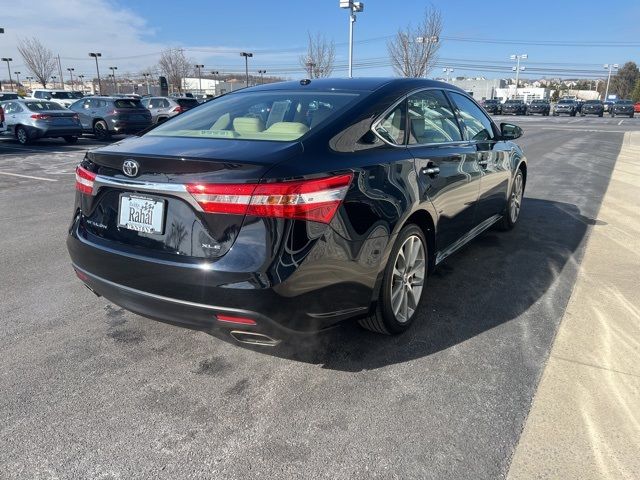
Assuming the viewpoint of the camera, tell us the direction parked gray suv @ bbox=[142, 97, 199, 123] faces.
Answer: facing away from the viewer and to the left of the viewer

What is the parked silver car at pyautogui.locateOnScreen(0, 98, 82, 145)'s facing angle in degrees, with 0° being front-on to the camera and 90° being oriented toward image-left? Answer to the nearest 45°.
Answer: approximately 135°

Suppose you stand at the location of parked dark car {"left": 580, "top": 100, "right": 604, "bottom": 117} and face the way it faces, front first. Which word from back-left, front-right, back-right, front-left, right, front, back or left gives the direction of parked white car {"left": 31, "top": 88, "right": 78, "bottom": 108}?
front-right

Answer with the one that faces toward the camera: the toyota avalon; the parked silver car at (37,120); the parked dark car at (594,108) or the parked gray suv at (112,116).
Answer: the parked dark car

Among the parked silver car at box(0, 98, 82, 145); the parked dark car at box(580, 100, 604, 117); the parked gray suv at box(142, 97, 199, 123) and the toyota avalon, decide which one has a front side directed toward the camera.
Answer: the parked dark car

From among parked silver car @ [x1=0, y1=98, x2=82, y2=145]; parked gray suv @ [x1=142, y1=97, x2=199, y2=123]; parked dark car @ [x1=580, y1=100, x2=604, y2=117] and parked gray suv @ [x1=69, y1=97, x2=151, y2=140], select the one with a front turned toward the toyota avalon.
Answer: the parked dark car

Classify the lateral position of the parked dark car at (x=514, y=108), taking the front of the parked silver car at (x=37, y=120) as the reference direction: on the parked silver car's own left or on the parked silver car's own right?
on the parked silver car's own right

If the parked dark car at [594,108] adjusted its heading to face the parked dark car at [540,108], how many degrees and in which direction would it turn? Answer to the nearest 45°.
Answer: approximately 45° to its right

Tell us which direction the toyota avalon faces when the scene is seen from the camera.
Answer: facing away from the viewer and to the right of the viewer

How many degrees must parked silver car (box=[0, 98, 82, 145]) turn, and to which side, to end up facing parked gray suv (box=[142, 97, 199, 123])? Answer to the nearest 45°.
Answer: approximately 90° to its right

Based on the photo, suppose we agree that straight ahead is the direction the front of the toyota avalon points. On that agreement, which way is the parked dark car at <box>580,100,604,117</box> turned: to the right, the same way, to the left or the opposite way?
the opposite way

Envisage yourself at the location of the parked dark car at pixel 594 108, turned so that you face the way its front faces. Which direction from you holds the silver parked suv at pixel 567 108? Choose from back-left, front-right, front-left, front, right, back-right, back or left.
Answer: front-right
